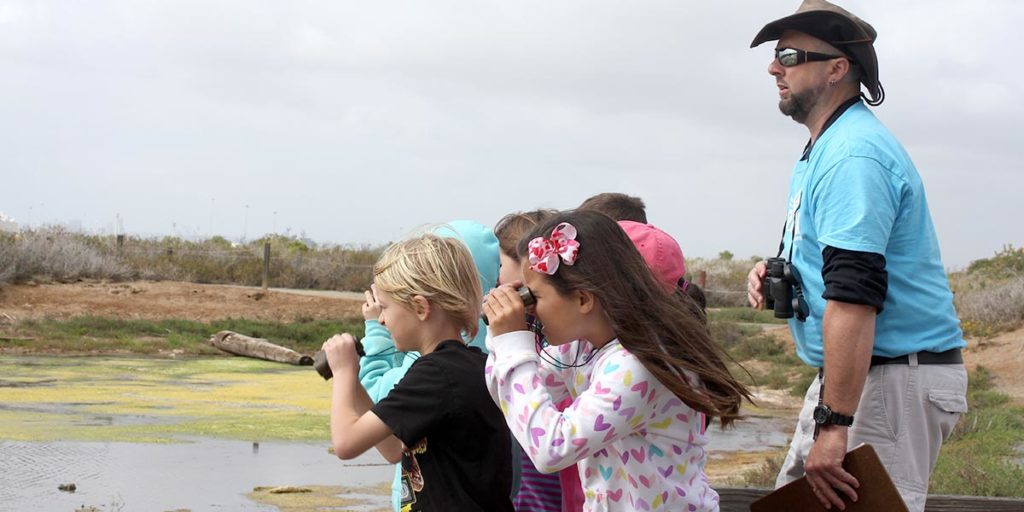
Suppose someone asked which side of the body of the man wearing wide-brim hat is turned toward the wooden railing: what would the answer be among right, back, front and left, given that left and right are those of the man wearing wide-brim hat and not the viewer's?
right

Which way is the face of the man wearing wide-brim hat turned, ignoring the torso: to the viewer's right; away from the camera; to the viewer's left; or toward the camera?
to the viewer's left

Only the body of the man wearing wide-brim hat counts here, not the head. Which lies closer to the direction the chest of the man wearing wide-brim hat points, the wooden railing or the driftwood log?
the driftwood log

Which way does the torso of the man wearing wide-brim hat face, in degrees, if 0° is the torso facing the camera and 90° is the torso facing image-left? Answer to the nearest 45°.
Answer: approximately 90°

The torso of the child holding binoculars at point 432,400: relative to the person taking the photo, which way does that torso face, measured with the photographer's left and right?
facing to the left of the viewer

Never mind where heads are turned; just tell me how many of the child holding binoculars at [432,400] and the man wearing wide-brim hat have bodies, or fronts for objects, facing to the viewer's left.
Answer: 2

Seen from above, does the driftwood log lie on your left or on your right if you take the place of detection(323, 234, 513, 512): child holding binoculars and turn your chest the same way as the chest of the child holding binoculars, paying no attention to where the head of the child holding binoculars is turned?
on your right

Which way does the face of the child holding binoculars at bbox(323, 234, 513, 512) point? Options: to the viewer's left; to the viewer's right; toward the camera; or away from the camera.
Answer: to the viewer's left

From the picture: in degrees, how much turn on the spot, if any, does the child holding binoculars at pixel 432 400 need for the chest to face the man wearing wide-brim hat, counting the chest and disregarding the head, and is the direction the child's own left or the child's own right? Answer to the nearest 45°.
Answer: approximately 180°

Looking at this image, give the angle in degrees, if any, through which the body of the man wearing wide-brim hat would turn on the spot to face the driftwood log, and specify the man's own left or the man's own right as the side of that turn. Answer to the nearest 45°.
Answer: approximately 45° to the man's own right

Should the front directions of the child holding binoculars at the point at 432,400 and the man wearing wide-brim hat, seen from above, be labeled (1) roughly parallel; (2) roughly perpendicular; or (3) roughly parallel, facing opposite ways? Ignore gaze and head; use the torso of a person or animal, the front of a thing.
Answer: roughly parallel
